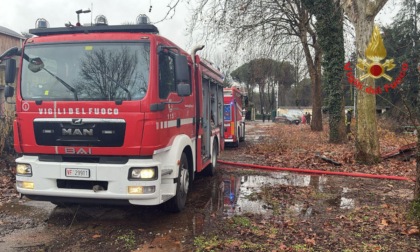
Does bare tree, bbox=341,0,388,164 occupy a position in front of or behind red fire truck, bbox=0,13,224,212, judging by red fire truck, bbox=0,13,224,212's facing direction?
behind

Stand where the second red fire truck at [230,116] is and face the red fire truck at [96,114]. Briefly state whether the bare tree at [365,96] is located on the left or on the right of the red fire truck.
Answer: left

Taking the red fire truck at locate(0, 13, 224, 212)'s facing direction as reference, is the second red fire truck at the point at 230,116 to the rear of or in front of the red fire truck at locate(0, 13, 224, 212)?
to the rear
